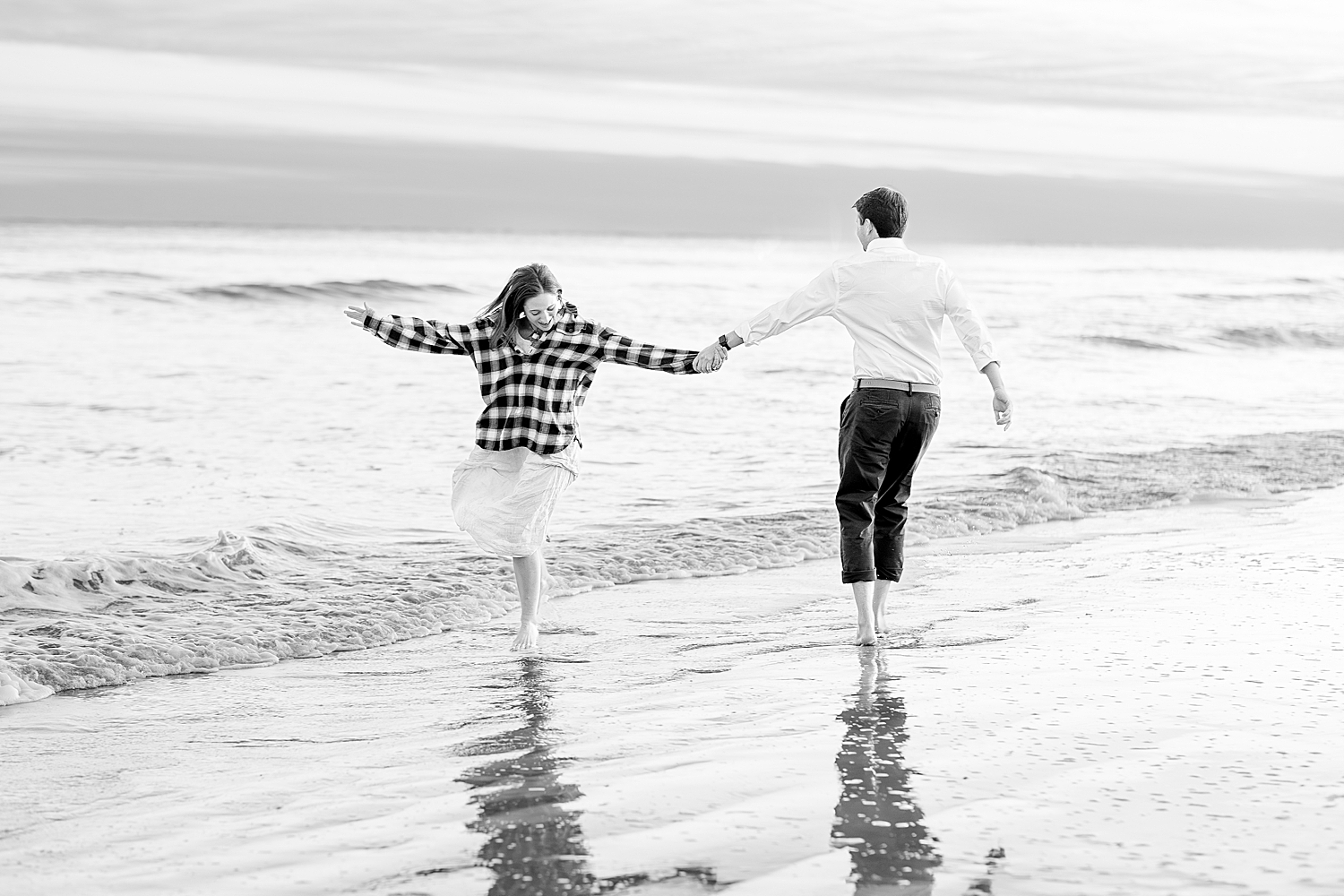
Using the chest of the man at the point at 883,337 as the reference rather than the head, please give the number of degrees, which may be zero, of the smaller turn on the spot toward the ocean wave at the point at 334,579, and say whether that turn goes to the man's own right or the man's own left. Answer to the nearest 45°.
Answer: approximately 45° to the man's own left

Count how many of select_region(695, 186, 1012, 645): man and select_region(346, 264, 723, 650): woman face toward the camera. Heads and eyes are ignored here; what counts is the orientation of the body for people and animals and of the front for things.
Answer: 1

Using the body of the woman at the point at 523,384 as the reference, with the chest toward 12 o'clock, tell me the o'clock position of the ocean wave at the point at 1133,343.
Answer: The ocean wave is roughly at 7 o'clock from the woman.

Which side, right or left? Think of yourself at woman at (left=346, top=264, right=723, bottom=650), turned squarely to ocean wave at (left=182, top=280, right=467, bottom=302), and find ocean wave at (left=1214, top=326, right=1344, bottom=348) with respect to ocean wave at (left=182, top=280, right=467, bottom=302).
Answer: right

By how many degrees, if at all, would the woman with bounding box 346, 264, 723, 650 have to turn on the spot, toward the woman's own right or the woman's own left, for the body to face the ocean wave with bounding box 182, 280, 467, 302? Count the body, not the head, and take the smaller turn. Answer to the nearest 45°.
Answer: approximately 180°

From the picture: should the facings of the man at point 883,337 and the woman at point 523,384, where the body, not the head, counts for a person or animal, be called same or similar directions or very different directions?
very different directions

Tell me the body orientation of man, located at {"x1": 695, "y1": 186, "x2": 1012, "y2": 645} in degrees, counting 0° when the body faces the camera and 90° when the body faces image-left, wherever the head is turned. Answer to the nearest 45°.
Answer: approximately 180°

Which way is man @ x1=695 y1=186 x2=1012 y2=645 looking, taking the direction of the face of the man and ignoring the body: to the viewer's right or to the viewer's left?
to the viewer's left

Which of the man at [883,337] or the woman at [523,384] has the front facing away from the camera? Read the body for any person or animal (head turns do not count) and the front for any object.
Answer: the man

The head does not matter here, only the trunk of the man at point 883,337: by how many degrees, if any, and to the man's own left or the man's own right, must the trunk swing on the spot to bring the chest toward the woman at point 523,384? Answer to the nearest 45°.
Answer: approximately 90° to the man's own left
